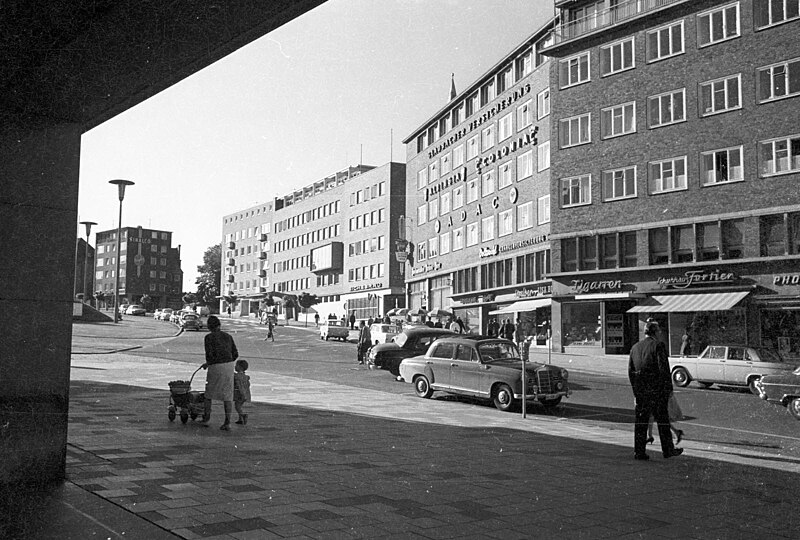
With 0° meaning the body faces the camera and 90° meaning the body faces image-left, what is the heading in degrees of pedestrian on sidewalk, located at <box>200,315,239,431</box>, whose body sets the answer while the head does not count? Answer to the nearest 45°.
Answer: approximately 135°

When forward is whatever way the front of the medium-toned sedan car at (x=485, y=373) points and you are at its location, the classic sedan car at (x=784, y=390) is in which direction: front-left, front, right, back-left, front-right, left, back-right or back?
front-left

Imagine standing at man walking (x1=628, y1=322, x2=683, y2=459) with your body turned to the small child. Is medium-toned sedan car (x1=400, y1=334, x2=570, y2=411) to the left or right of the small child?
right

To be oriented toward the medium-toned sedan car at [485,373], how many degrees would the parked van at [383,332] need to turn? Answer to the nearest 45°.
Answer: approximately 45° to its right

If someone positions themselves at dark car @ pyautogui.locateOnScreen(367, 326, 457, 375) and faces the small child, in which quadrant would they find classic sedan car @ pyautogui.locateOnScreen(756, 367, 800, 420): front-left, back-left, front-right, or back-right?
front-left

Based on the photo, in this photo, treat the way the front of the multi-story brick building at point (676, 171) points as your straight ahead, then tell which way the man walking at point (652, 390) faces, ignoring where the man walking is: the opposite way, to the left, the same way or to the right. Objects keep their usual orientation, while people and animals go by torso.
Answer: the opposite way

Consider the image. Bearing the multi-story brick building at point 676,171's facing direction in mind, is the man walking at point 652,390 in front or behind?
in front

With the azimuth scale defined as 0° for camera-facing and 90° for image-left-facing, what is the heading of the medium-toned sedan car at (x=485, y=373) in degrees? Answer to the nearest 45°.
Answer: approximately 315°

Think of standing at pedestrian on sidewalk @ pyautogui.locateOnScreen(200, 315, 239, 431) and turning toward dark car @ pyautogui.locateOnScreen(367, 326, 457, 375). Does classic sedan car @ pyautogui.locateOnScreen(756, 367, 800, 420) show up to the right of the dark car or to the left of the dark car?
right

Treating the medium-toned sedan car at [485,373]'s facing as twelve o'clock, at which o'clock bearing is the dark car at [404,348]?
The dark car is roughly at 7 o'clock from the medium-toned sedan car.

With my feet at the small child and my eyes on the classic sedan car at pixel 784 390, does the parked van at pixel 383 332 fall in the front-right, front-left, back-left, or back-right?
front-left

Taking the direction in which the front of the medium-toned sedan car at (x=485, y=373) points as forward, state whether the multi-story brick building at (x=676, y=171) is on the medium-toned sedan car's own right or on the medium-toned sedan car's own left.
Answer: on the medium-toned sedan car's own left

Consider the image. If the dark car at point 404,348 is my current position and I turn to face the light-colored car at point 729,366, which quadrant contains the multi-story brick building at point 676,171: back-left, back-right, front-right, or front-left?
front-left
